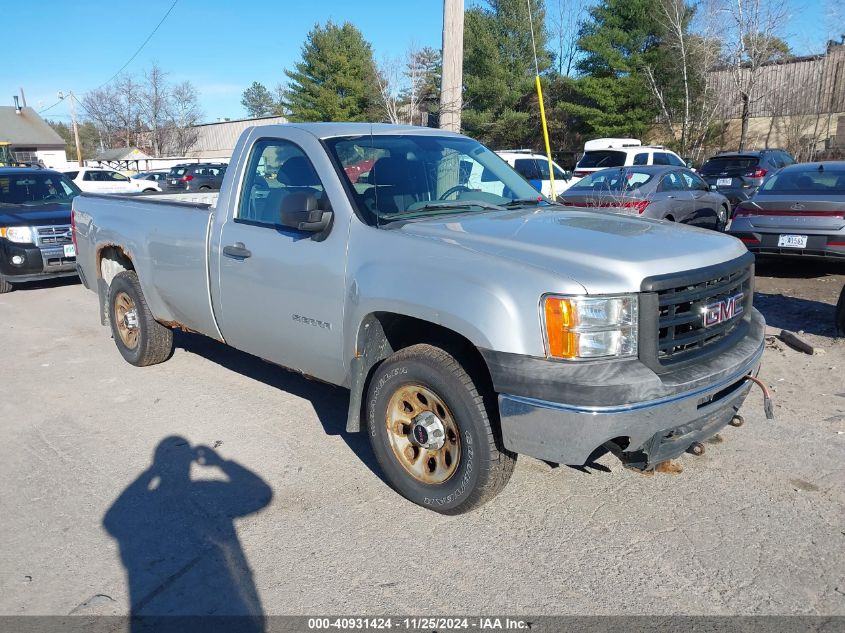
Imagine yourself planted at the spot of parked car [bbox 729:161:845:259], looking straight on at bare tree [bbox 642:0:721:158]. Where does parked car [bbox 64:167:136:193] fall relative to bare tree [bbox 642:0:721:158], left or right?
left

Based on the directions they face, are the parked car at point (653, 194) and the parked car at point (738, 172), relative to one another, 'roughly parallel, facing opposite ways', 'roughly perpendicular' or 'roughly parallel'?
roughly parallel

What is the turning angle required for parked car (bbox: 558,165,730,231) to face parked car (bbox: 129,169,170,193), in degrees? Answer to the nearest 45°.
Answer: approximately 90° to its left

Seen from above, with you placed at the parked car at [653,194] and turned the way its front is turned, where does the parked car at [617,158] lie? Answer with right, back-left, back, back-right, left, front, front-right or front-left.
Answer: front-left

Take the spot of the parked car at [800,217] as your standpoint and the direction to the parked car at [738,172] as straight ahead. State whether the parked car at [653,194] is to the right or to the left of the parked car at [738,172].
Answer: left

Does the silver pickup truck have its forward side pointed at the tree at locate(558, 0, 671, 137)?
no

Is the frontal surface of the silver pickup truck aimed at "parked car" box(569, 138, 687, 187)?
no

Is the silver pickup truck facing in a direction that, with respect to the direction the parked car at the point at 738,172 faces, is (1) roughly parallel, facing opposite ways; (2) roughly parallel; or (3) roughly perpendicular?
roughly perpendicular

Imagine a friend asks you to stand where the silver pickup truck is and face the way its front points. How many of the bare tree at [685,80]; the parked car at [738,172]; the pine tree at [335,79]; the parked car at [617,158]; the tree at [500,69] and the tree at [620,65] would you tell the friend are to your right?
0

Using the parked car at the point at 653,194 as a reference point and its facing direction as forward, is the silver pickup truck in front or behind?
behind

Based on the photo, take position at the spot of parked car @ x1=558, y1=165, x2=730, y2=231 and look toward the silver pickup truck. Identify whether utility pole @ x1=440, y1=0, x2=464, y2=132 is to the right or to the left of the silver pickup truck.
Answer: right

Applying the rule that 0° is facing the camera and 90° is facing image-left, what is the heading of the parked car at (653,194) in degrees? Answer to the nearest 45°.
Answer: approximately 225°

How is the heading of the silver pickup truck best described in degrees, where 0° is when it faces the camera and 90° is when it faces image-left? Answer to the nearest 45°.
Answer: approximately 315°
